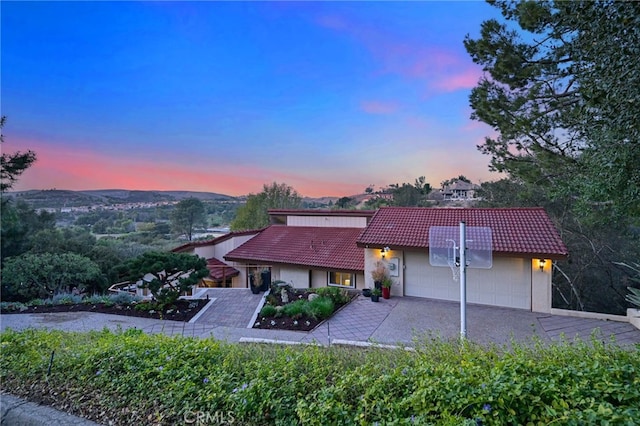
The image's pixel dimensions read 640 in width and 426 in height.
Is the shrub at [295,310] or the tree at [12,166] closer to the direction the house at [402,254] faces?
the shrub

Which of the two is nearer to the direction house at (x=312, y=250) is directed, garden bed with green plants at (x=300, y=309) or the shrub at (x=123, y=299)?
the garden bed with green plants

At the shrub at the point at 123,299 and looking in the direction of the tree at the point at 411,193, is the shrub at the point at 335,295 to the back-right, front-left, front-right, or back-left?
front-right

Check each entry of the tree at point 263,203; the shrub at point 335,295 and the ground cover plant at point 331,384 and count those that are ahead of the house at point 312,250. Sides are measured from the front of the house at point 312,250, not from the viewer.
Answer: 2

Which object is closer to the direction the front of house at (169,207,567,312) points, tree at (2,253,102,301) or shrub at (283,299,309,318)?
the shrub

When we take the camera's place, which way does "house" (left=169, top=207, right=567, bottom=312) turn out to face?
facing the viewer

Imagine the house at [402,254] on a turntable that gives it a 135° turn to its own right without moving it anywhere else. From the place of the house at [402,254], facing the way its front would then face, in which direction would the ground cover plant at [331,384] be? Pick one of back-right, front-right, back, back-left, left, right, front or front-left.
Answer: back-left

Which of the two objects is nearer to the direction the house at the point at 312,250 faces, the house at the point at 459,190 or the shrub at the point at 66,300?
the shrub

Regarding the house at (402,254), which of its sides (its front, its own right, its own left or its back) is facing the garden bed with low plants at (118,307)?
right

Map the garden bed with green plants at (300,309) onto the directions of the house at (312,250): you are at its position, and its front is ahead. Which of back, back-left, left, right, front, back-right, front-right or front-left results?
front
